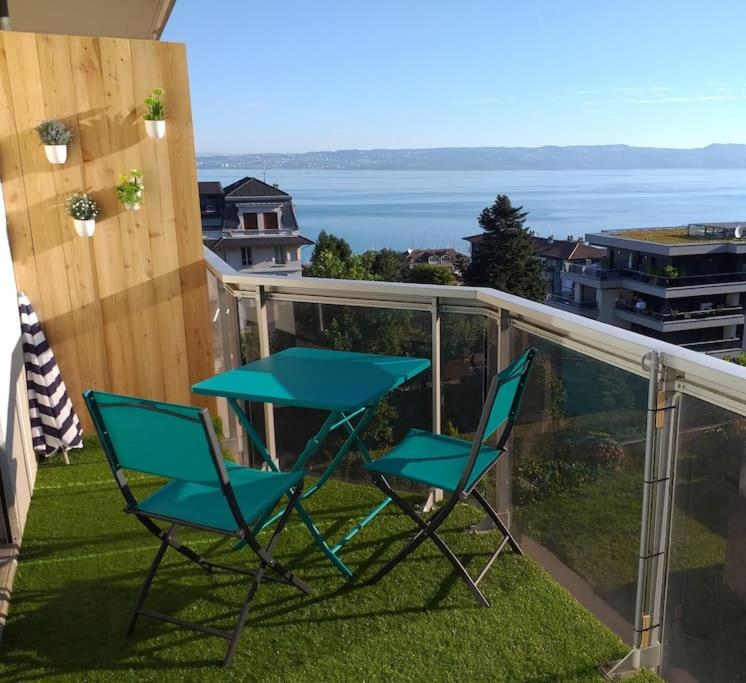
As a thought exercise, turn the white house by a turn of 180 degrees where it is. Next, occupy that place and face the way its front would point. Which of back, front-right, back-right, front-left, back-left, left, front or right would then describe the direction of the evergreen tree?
front-right

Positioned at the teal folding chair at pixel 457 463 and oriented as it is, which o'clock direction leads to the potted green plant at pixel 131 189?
The potted green plant is roughly at 12 o'clock from the teal folding chair.

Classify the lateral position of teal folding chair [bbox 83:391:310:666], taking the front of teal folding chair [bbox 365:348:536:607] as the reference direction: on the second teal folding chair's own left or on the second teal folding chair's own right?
on the second teal folding chair's own left

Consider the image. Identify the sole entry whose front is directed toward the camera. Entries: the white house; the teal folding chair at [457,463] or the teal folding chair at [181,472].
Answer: the white house

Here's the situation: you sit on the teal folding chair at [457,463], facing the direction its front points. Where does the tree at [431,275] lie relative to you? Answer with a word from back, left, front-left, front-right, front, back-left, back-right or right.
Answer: front-right

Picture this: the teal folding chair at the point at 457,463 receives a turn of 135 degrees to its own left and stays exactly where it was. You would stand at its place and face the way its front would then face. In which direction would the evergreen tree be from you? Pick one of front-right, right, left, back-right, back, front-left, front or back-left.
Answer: back

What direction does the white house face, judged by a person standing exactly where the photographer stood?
facing the viewer

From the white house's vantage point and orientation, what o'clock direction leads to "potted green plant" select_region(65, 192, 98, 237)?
The potted green plant is roughly at 12 o'clock from the white house.

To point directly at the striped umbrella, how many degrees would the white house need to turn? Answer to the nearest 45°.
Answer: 0° — it already faces it

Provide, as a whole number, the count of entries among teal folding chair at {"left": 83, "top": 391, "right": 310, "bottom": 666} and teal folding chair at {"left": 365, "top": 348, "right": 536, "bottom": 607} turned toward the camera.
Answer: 0

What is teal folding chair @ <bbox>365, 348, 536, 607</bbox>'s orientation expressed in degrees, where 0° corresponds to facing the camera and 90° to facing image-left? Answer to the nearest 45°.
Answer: approximately 135°

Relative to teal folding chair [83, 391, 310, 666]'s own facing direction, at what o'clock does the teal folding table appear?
The teal folding table is roughly at 12 o'clock from the teal folding chair.

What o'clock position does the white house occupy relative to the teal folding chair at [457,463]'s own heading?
The white house is roughly at 1 o'clock from the teal folding chair.

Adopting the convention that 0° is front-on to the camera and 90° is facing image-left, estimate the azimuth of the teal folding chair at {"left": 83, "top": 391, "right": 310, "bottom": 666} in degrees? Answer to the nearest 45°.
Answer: approximately 225°

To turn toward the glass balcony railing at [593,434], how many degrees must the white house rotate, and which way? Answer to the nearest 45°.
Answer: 0° — it already faces it

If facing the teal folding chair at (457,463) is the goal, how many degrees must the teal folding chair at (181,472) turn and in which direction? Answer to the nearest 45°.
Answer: approximately 45° to its right

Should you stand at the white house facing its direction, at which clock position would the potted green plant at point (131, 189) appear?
The potted green plant is roughly at 12 o'clock from the white house.

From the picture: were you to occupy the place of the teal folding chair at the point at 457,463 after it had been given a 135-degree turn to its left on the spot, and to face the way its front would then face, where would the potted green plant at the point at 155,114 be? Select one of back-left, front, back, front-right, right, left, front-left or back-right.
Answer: back-right
